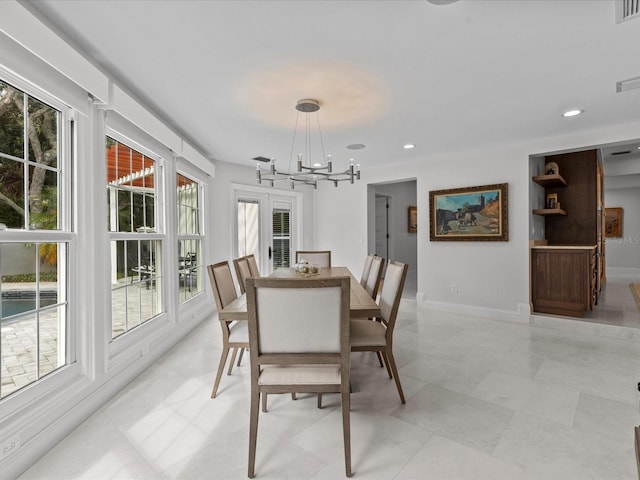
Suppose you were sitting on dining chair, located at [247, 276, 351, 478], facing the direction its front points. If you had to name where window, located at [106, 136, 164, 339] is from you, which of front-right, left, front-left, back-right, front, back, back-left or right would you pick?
front-left

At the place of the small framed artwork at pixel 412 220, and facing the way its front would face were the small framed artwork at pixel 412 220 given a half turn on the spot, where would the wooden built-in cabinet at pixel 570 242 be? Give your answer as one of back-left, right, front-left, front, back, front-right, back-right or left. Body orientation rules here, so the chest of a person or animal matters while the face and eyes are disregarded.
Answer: back-right

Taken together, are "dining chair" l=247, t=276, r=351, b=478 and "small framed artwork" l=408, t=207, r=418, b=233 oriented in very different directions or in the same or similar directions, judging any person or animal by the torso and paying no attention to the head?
very different directions

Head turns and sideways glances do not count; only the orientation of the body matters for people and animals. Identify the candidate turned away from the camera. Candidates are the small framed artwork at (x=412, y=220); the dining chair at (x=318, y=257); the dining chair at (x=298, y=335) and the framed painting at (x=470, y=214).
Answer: the dining chair at (x=298, y=335)

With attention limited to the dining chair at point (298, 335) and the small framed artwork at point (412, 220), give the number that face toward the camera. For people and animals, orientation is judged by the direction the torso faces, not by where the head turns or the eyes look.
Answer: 1

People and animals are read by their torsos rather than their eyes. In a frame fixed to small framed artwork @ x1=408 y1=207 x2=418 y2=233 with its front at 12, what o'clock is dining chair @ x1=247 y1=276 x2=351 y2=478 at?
The dining chair is roughly at 12 o'clock from the small framed artwork.

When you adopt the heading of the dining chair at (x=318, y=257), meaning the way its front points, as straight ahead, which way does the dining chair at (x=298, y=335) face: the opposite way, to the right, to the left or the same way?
the opposite way

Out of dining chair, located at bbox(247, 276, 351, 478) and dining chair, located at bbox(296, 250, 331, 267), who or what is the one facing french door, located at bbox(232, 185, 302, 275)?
dining chair, located at bbox(247, 276, 351, 478)

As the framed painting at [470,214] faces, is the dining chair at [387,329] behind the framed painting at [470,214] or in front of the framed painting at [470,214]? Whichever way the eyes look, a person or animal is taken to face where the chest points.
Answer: in front

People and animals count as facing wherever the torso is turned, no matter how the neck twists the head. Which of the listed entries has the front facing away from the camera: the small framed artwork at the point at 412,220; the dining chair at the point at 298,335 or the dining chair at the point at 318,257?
the dining chair at the point at 298,335

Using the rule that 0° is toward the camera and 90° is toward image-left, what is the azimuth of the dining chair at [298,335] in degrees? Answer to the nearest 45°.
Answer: approximately 180°

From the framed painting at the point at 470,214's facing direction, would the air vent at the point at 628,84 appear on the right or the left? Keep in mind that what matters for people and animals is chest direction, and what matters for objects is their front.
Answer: on its left

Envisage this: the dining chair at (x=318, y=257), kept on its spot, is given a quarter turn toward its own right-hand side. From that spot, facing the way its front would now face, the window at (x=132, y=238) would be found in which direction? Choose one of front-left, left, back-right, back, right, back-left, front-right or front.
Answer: front-left

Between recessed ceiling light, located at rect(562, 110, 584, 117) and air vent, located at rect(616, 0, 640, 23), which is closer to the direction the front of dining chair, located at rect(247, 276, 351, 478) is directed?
the recessed ceiling light

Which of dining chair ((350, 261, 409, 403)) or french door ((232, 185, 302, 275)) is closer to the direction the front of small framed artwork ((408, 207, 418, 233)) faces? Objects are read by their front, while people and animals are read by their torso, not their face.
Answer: the dining chair
